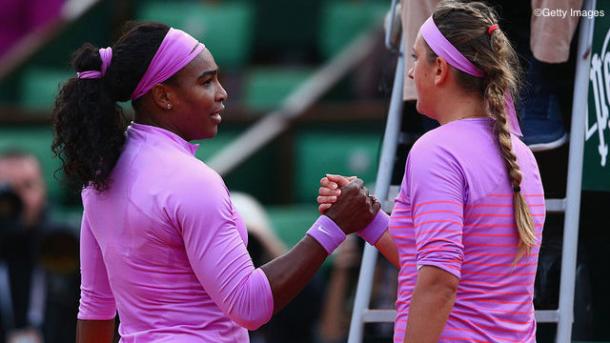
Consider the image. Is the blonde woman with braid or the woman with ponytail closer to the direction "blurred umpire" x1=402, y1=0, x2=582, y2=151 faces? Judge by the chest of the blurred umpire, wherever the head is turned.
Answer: the blonde woman with braid

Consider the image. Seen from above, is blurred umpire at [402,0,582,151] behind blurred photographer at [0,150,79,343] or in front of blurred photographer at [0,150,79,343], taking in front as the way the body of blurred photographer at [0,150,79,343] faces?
in front

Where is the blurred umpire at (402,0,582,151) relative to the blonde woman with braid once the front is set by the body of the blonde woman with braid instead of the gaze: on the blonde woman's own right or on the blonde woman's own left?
on the blonde woman's own right

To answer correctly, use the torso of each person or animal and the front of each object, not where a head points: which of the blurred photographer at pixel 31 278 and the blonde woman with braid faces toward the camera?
the blurred photographer

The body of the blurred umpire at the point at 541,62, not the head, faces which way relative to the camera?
toward the camera

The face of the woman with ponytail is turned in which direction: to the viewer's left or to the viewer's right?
to the viewer's right

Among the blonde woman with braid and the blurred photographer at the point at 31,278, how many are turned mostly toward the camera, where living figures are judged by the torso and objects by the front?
1

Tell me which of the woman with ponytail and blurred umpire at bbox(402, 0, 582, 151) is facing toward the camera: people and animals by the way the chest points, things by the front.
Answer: the blurred umpire

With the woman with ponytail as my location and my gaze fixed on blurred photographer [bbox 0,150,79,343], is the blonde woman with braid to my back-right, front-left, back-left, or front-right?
back-right

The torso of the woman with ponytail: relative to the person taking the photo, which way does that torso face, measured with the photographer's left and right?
facing away from the viewer and to the right of the viewer

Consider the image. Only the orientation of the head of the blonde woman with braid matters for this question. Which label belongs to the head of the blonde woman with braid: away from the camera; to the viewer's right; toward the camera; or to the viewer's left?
to the viewer's left

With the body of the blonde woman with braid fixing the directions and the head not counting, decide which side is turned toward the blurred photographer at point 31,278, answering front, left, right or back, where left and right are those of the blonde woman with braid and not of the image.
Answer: front

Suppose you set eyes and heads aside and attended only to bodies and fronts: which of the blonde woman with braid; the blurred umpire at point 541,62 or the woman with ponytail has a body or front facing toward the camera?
the blurred umpire

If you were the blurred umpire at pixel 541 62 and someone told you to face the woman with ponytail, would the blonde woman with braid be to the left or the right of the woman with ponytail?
left

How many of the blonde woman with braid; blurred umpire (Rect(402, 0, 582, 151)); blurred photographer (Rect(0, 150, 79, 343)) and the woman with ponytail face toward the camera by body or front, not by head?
2

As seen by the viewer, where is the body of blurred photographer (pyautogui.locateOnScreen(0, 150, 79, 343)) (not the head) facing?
toward the camera
